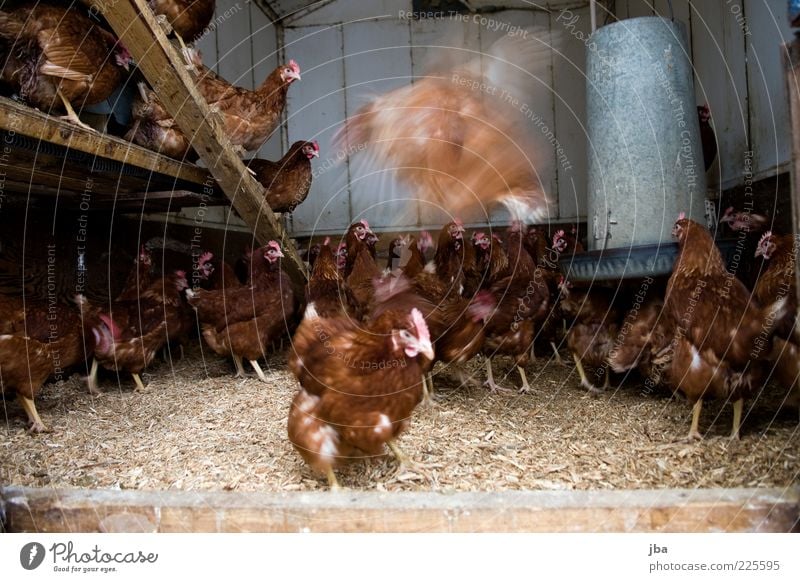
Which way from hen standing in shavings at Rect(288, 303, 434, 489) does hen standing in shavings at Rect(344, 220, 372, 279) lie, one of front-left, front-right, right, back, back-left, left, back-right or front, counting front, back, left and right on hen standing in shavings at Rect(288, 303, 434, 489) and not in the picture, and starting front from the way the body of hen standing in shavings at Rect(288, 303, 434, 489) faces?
back-left

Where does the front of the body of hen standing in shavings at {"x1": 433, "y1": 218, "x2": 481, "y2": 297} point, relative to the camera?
toward the camera

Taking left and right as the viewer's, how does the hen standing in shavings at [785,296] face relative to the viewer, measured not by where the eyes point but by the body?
facing to the left of the viewer

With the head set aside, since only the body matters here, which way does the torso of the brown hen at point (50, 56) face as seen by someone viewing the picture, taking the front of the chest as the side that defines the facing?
to the viewer's right
